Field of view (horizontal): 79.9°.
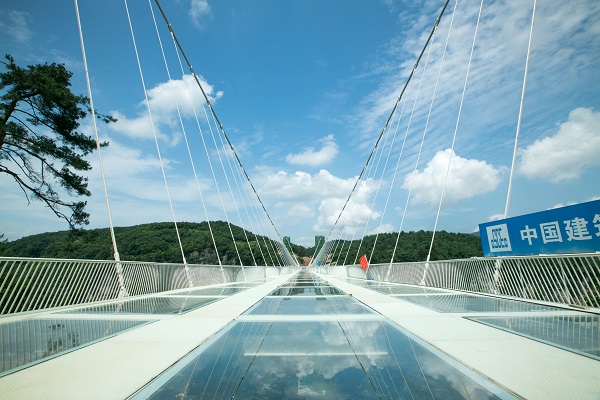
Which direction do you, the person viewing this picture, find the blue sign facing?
facing the viewer and to the left of the viewer
